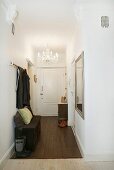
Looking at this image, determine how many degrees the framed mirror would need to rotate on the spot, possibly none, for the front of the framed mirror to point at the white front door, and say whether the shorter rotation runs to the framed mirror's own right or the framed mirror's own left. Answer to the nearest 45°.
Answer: approximately 90° to the framed mirror's own right

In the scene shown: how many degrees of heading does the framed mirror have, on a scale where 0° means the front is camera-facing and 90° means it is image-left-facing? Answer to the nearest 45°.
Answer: approximately 90°

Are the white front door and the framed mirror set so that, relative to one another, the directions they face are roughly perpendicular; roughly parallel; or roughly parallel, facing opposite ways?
roughly perpendicular

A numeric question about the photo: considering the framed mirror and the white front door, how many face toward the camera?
1

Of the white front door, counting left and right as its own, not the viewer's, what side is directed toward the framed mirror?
front

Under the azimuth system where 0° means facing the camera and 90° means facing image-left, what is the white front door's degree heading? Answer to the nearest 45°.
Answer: approximately 0°
